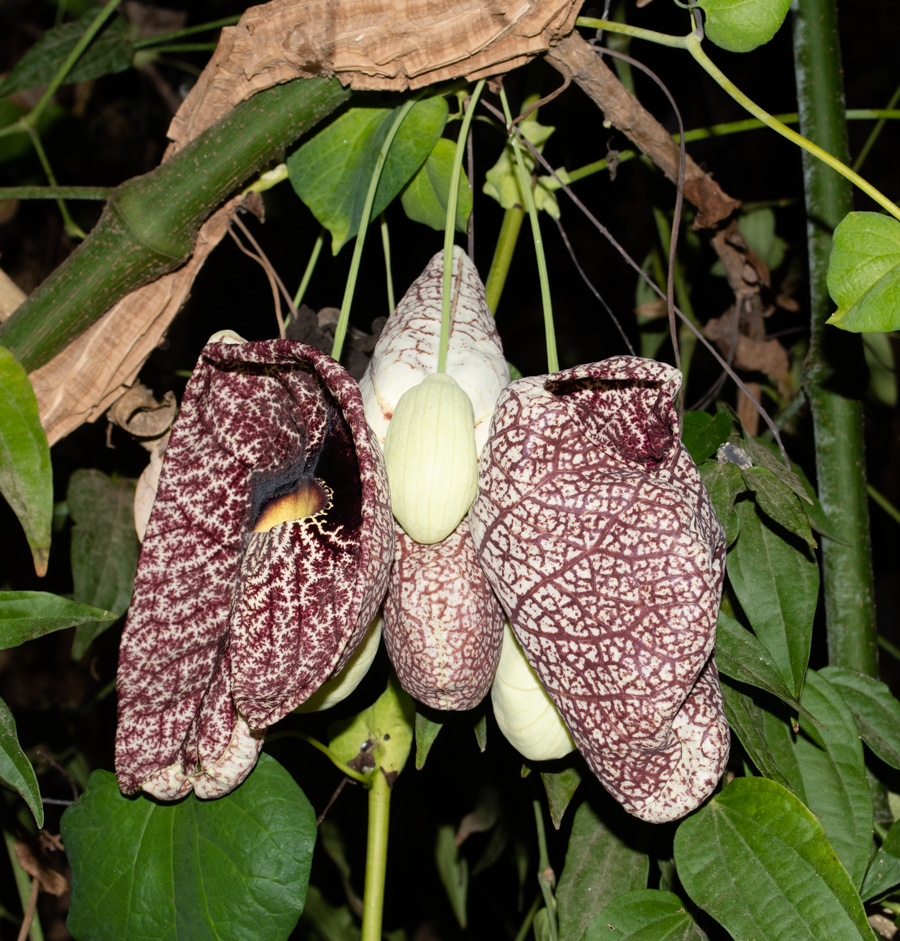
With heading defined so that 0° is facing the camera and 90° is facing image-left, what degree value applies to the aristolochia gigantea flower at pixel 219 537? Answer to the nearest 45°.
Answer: approximately 45°
